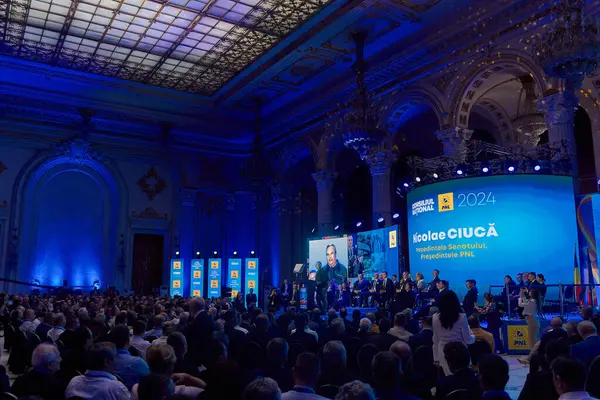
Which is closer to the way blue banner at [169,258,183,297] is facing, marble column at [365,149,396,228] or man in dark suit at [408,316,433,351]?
the man in dark suit

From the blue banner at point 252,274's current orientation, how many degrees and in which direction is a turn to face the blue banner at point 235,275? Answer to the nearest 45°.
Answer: approximately 135° to its right

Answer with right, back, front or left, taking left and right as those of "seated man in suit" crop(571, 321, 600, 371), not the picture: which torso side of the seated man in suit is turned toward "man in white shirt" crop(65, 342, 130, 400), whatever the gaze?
left

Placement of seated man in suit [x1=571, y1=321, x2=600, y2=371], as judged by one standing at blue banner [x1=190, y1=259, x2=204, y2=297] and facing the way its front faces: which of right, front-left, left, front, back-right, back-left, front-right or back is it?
front

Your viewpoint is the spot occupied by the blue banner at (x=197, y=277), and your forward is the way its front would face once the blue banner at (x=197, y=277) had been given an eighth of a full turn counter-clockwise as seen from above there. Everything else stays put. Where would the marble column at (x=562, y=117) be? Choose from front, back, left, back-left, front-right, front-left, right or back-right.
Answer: front

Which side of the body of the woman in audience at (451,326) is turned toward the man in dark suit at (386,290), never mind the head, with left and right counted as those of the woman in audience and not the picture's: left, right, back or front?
front

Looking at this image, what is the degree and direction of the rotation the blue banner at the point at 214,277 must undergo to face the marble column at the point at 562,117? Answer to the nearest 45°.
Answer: approximately 45° to its left

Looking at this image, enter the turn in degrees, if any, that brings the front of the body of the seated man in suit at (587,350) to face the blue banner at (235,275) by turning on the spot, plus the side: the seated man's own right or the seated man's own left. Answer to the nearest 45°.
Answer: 0° — they already face it

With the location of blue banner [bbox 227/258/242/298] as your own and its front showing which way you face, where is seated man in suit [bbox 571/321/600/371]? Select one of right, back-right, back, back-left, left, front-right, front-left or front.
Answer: front

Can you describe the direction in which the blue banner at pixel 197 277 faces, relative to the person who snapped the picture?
facing the viewer

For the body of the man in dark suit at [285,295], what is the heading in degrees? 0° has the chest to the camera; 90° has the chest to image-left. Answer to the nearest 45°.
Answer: approximately 0°

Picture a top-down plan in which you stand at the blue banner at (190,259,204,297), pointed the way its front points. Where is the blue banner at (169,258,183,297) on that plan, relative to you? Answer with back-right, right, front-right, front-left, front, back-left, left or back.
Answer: right

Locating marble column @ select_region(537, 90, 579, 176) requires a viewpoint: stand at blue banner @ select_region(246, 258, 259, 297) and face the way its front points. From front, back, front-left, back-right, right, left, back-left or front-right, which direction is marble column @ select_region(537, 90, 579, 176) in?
front-left

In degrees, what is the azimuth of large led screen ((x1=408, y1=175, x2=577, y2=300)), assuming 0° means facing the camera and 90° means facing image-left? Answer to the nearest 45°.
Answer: approximately 45°

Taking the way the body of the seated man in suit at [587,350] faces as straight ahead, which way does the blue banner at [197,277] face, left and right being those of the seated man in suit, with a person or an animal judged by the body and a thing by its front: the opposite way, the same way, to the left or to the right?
the opposite way

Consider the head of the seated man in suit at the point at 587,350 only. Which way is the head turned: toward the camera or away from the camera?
away from the camera

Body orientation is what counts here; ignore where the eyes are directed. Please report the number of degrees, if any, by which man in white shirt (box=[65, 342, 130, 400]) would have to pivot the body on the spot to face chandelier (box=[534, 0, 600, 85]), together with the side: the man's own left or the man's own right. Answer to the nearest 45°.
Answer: approximately 45° to the man's own right

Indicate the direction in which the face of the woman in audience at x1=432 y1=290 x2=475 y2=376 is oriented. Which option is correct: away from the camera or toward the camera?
away from the camera
